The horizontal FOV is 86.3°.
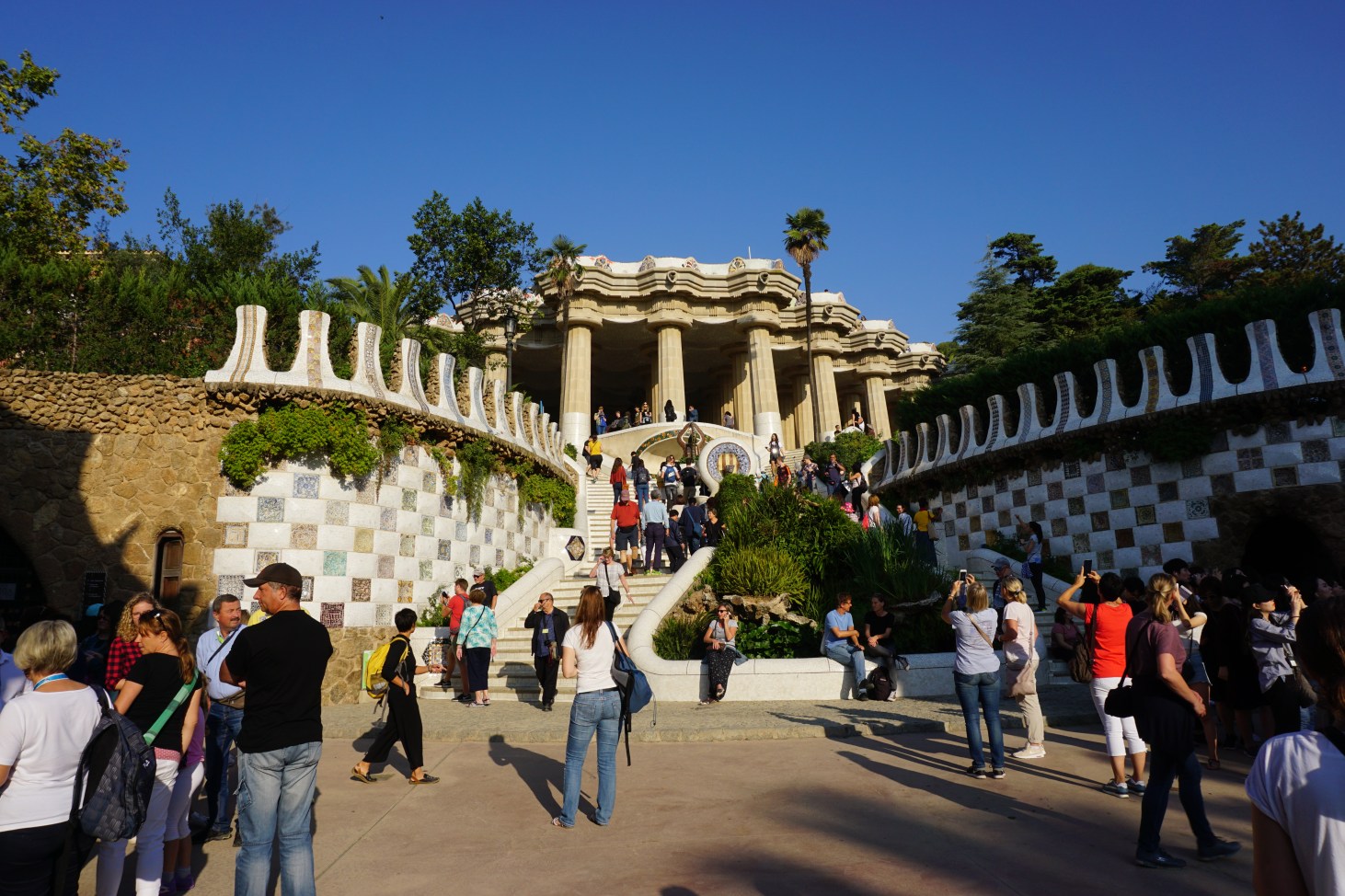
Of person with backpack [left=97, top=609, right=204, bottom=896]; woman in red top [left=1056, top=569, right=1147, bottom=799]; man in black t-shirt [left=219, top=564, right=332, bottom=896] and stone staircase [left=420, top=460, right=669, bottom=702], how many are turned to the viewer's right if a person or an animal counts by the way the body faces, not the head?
0

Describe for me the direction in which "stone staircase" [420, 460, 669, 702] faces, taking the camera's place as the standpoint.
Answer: facing the viewer

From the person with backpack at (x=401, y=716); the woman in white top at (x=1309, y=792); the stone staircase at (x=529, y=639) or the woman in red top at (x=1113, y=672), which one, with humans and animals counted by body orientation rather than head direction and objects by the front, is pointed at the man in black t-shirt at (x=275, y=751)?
the stone staircase

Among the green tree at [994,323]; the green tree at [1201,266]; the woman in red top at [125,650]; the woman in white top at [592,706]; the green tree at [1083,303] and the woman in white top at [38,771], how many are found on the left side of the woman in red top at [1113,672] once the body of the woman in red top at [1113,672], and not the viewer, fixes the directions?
3

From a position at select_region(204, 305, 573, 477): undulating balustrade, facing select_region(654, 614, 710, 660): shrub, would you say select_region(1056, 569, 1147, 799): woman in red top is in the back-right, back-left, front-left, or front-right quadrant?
front-right

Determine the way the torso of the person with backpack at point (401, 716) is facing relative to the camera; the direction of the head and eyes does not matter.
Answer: to the viewer's right

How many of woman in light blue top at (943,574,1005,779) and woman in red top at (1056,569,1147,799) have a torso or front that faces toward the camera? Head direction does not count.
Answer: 0

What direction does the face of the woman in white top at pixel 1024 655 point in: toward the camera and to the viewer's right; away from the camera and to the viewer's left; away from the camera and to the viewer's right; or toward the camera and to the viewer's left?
away from the camera and to the viewer's left

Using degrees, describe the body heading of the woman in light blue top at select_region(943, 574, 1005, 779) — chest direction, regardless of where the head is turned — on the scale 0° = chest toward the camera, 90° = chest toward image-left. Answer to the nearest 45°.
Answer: approximately 135°

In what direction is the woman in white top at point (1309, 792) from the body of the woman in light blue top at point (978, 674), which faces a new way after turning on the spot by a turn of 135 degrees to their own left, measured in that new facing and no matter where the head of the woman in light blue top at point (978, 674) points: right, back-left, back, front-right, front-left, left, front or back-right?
front

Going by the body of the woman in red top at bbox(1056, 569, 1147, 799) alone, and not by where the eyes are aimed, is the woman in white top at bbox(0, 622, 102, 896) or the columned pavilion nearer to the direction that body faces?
the columned pavilion

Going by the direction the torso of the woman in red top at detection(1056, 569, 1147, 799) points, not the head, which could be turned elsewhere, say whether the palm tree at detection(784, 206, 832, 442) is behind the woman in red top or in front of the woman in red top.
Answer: in front

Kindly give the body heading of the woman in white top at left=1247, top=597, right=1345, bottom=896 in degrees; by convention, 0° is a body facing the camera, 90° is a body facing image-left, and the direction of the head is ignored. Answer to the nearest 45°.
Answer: approximately 180°

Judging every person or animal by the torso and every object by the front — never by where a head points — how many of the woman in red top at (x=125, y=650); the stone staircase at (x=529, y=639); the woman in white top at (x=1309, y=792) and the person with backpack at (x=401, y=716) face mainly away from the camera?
1

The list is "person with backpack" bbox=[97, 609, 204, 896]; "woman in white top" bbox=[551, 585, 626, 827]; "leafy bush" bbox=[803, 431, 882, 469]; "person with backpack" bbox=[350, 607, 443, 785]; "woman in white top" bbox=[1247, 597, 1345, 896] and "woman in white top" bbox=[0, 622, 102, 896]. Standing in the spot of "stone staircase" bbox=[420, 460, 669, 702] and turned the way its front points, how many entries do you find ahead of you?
5

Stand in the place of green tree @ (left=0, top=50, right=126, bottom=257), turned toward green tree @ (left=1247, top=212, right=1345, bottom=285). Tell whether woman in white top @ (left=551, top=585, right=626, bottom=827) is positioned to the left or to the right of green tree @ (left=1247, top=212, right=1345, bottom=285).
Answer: right

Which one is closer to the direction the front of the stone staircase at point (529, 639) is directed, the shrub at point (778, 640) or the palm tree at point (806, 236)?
the shrub

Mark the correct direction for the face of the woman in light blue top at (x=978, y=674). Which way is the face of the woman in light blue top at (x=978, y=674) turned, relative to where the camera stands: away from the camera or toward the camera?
away from the camera

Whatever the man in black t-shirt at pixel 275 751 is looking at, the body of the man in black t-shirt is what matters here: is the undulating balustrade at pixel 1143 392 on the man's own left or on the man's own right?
on the man's own right
